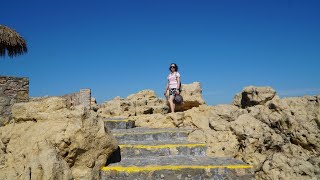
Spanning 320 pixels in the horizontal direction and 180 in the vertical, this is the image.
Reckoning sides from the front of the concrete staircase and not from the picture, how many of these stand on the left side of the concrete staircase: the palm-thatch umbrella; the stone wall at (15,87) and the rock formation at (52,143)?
0

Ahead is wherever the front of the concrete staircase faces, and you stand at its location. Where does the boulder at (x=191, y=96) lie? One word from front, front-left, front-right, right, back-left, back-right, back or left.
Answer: back

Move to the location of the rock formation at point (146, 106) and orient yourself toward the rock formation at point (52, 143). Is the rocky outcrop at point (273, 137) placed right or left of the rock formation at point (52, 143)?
left

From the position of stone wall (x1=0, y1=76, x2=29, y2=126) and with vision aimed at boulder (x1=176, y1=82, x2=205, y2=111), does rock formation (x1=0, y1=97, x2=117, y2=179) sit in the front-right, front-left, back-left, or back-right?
front-right

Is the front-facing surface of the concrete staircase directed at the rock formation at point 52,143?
no

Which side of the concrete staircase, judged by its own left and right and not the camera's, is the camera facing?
front

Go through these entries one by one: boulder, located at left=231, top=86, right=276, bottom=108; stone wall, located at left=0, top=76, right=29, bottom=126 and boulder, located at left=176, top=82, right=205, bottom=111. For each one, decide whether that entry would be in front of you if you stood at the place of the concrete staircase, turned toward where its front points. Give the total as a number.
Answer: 0

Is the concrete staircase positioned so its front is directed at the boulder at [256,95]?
no

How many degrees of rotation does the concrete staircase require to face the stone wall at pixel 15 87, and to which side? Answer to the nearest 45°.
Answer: approximately 135° to its right

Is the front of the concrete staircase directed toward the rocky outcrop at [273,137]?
no

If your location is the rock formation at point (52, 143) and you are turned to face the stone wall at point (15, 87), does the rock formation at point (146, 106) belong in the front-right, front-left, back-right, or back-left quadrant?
front-right

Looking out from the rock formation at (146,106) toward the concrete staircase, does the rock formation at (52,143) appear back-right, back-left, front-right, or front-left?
front-right
